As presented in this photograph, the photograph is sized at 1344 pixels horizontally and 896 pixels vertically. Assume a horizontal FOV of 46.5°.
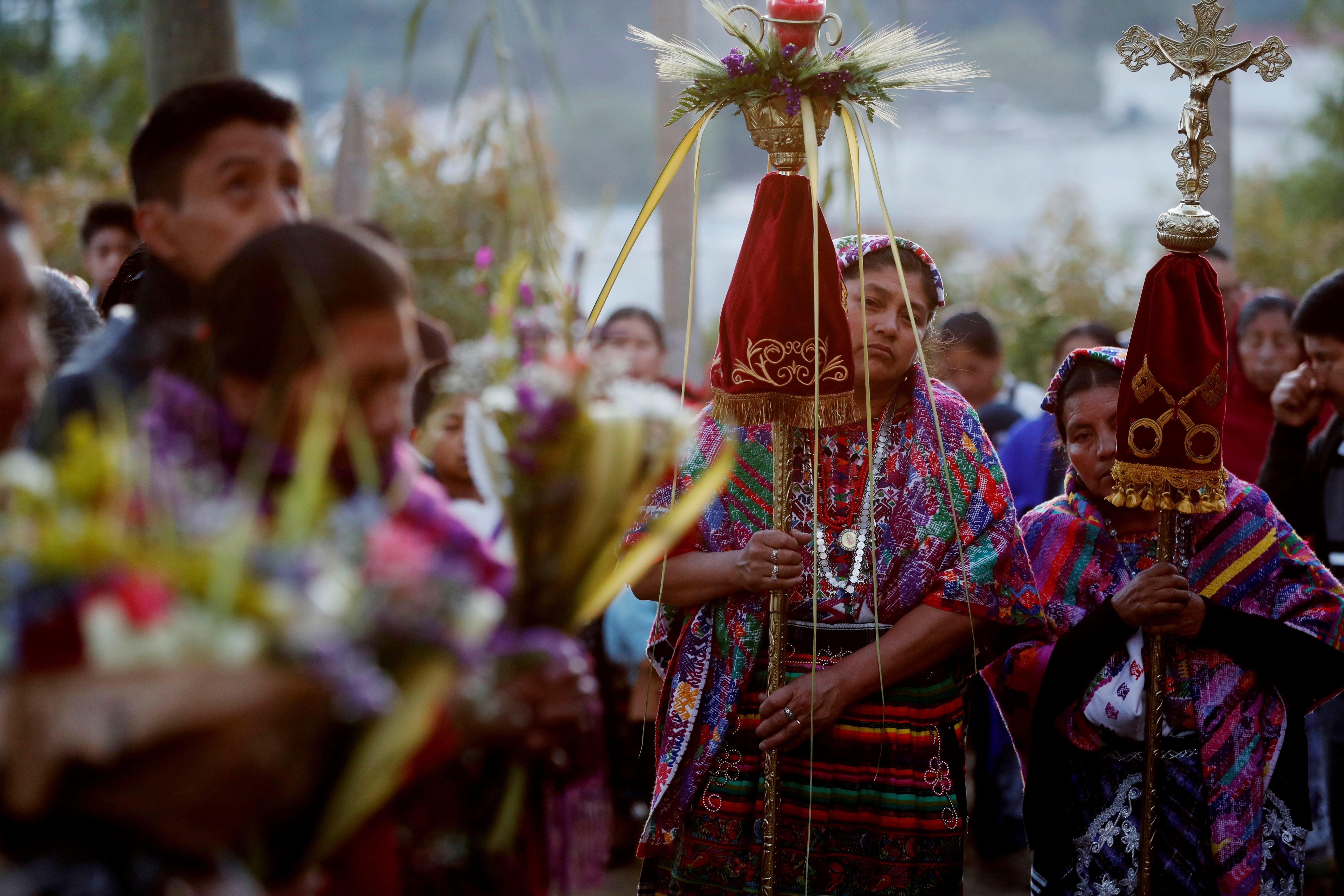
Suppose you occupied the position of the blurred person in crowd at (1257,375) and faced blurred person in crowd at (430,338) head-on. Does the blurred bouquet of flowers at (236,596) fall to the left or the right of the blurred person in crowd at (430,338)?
left

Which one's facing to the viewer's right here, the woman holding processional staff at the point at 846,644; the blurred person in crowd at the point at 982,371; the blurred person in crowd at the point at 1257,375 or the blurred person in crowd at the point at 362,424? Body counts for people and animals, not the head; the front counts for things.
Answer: the blurred person in crowd at the point at 362,424

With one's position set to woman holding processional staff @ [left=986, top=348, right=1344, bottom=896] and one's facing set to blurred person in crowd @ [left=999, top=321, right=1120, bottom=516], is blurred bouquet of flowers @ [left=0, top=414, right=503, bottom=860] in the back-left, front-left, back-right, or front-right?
back-left

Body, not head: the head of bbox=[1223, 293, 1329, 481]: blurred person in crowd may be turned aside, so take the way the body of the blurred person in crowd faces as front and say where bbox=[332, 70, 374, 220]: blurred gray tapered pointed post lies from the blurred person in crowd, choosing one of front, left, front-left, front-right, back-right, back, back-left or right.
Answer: right

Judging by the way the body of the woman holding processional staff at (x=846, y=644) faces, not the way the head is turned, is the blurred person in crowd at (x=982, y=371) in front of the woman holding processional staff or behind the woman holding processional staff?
behind

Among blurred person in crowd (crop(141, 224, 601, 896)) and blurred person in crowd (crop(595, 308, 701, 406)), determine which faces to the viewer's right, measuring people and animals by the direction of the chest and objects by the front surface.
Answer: blurred person in crowd (crop(141, 224, 601, 896))

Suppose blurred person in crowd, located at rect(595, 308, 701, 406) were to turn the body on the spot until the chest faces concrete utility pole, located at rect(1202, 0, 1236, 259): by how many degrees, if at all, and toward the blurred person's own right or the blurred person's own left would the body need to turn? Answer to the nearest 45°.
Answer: approximately 90° to the blurred person's own left

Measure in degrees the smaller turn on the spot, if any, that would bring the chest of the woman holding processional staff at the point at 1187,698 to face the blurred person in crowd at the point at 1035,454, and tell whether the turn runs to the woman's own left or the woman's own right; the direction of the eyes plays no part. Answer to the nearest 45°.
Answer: approximately 180°

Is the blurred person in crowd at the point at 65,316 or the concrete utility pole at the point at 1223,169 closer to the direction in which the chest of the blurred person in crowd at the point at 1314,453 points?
the blurred person in crowd

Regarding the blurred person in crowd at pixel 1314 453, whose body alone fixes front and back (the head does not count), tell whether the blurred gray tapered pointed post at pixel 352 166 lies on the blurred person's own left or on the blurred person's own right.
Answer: on the blurred person's own right

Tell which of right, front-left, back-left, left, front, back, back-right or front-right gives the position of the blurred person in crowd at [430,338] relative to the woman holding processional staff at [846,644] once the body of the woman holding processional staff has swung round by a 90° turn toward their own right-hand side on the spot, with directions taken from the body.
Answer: front-right

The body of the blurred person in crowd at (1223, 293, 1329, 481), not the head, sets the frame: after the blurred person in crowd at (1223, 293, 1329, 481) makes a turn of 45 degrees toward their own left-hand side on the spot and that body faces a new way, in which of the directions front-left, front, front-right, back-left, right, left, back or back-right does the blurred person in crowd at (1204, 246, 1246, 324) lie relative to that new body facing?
back-left

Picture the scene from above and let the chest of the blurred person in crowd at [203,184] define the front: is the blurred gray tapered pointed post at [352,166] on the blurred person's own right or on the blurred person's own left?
on the blurred person's own left

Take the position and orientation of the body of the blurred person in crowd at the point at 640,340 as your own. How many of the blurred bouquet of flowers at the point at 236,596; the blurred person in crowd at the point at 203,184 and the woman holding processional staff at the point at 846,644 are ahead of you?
3

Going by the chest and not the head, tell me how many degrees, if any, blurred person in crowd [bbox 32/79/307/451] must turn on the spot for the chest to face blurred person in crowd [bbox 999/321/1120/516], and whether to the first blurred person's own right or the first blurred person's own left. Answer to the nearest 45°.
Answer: approximately 90° to the first blurred person's own left
